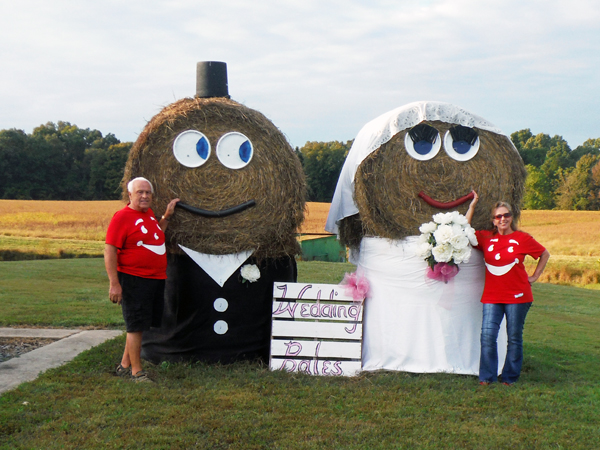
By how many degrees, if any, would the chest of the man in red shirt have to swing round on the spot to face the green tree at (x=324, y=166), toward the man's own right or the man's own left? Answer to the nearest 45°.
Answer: approximately 135° to the man's own left

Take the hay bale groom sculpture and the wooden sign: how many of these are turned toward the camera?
2

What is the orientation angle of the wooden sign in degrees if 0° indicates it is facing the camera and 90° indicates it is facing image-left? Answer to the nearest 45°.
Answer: approximately 0°

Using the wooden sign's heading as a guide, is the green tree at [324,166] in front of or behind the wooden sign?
behind

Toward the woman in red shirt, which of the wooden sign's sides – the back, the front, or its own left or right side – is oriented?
left

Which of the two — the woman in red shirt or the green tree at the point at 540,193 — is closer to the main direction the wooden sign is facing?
the woman in red shirt

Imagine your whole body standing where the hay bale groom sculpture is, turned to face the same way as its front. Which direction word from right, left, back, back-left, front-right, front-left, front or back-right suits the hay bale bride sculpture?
left

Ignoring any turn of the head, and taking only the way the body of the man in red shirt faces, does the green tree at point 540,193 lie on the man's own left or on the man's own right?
on the man's own left

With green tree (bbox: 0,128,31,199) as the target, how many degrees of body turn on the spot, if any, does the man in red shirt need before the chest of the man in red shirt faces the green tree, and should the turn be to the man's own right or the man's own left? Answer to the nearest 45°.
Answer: approximately 135° to the man's own left

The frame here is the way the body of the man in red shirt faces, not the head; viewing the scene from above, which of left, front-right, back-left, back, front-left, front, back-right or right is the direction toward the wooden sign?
front-left

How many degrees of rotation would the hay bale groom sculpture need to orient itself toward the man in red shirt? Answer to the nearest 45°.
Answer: approximately 45° to its right

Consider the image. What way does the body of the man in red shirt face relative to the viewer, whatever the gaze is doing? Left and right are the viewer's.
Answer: facing the viewer and to the right of the viewer

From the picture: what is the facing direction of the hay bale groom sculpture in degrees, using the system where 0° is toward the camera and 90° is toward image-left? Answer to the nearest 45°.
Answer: approximately 0°
